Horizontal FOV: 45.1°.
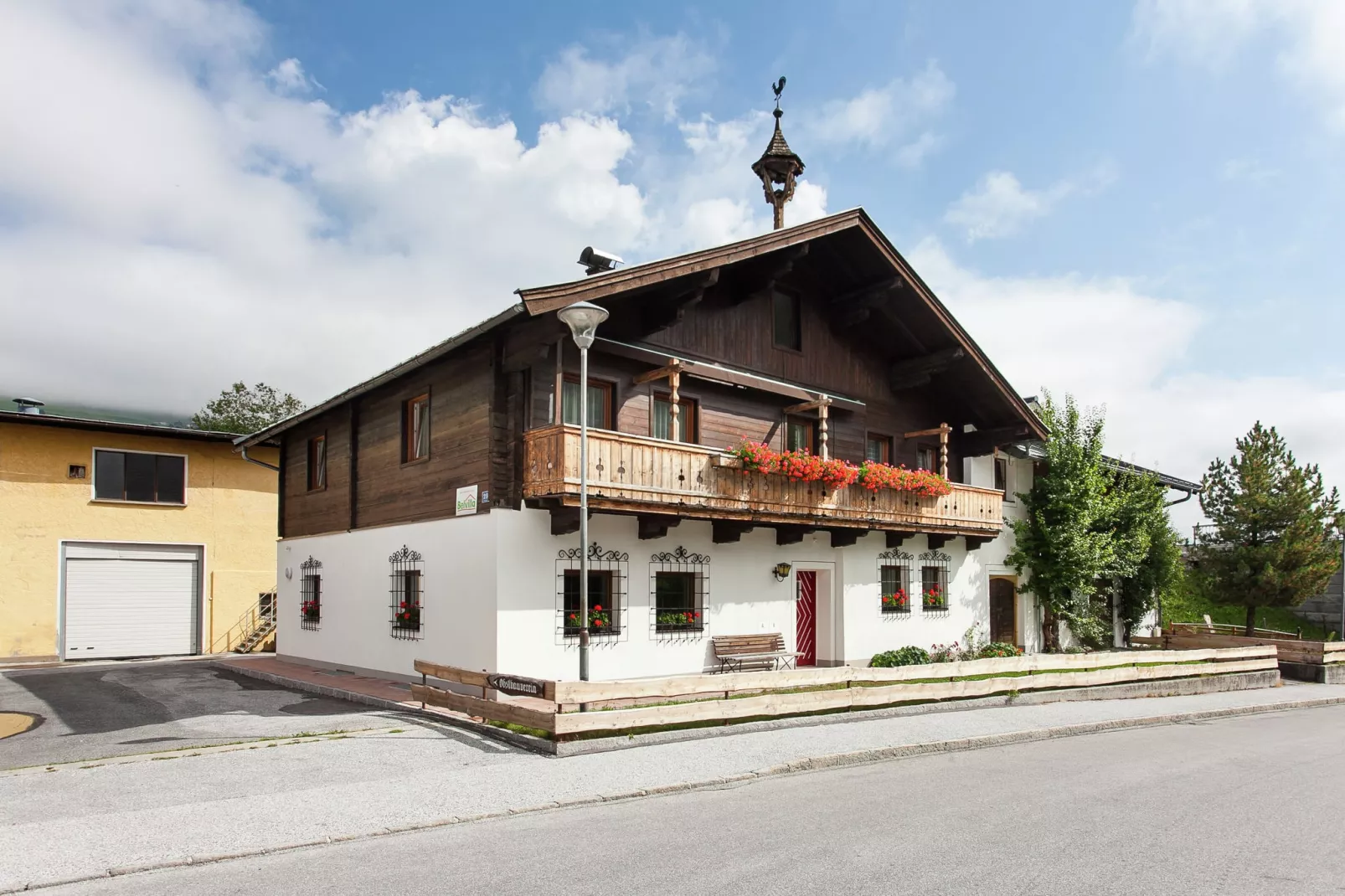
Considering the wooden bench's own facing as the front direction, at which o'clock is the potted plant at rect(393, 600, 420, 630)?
The potted plant is roughly at 4 o'clock from the wooden bench.

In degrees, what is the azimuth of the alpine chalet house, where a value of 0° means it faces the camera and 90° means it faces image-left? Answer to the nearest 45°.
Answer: approximately 315°

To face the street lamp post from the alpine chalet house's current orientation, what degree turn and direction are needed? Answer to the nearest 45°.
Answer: approximately 45° to its right

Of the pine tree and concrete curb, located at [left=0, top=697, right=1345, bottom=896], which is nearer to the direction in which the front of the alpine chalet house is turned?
the concrete curb
